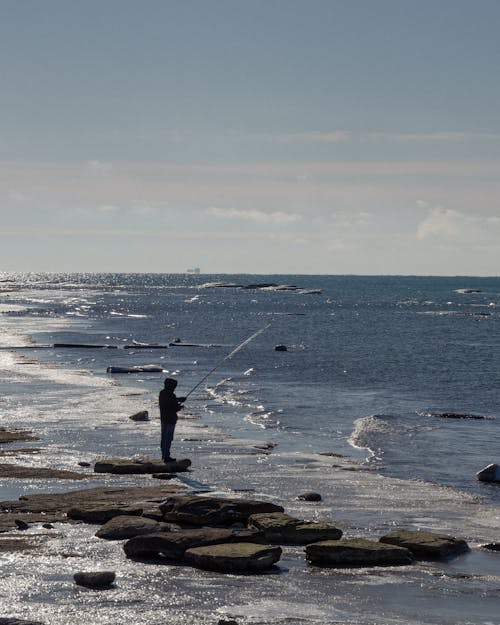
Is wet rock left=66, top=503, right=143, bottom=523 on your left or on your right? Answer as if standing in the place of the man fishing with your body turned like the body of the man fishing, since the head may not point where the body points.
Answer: on your right

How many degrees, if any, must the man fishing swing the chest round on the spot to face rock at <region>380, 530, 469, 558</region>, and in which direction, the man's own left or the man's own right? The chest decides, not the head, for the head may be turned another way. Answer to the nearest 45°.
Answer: approximately 45° to the man's own right

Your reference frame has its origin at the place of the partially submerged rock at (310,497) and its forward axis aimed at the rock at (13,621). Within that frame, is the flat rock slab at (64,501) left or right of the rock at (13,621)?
right

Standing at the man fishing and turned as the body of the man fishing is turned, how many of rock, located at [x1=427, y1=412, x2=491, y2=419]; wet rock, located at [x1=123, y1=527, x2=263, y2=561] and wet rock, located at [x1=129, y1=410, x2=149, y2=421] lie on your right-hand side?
1

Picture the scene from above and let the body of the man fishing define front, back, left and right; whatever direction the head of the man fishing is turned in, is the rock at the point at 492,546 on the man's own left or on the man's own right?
on the man's own right

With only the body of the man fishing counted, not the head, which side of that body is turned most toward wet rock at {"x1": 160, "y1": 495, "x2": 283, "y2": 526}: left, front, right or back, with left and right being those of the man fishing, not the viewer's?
right

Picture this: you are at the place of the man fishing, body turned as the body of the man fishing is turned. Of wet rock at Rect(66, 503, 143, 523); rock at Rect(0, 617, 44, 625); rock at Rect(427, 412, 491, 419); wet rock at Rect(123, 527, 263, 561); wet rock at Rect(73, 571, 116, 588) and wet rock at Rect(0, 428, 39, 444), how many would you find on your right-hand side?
4

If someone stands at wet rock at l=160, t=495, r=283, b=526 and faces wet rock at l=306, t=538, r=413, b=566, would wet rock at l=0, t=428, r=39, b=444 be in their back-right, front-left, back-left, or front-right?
back-left

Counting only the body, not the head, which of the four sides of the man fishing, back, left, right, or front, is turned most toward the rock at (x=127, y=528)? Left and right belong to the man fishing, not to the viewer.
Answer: right

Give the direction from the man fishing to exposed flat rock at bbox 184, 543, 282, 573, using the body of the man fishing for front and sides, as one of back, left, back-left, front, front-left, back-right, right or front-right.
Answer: right

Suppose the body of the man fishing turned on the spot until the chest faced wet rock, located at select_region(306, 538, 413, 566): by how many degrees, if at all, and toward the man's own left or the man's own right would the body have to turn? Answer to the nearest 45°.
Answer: approximately 90° to the man's own right

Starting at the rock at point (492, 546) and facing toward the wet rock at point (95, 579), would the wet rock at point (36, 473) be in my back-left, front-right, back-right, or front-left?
front-right

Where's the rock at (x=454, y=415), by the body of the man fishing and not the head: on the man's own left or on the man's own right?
on the man's own left

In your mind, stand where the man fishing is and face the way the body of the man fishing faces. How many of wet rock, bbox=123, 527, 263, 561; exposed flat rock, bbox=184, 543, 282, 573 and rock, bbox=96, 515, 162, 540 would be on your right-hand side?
3

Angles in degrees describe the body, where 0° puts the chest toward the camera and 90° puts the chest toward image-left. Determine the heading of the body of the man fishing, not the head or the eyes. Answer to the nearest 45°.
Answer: approximately 270°

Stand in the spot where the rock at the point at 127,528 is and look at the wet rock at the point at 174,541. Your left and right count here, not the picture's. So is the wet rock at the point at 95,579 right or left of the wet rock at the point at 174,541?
right

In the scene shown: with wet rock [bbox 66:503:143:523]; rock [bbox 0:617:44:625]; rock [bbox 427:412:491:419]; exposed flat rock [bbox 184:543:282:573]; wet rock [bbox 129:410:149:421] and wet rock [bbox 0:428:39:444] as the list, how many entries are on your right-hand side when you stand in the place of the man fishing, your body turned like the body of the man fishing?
3
